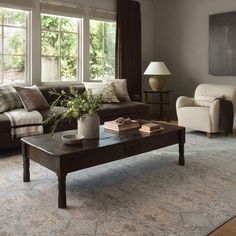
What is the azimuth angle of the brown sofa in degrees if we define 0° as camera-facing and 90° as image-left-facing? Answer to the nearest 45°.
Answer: approximately 315°

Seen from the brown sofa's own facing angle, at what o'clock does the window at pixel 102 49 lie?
The window is roughly at 8 o'clock from the brown sofa.

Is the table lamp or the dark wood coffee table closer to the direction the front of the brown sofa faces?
the dark wood coffee table

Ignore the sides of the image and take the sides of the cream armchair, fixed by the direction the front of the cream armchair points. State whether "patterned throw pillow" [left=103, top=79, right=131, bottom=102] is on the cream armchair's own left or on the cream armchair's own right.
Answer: on the cream armchair's own right

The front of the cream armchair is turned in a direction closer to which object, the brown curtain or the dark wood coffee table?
the dark wood coffee table

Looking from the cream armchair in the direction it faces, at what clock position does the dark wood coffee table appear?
The dark wood coffee table is roughly at 11 o'clock from the cream armchair.

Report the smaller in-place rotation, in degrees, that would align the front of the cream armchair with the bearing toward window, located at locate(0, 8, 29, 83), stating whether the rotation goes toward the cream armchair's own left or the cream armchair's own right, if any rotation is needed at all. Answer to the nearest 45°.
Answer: approximately 45° to the cream armchair's own right

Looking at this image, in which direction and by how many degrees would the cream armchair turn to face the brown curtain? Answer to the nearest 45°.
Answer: approximately 90° to its right
